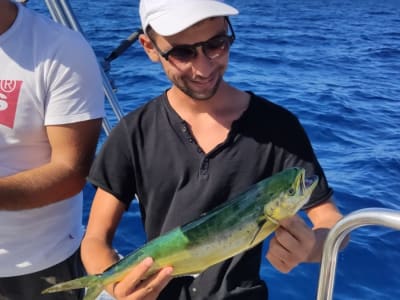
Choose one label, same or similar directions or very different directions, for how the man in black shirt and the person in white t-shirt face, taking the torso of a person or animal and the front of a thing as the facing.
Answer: same or similar directions

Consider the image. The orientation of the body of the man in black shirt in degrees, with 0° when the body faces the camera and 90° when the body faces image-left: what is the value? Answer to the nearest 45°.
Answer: approximately 0°

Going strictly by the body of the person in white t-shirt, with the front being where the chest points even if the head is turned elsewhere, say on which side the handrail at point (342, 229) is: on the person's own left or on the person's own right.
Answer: on the person's own left
